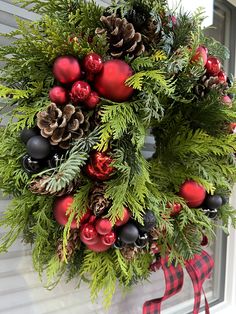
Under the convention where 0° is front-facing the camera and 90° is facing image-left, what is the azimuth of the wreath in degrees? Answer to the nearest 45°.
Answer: approximately 315°
